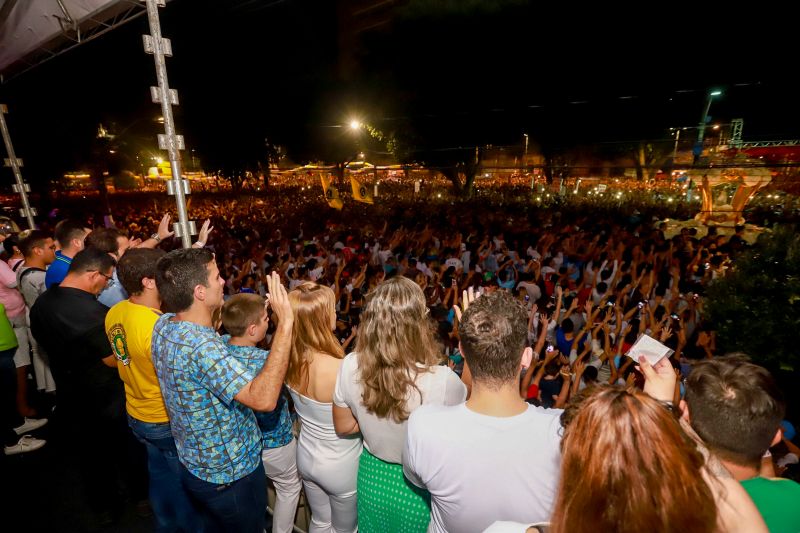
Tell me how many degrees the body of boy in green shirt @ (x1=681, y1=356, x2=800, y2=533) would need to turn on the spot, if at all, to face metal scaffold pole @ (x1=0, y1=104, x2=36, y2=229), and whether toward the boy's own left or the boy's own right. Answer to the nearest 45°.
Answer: approximately 90° to the boy's own left

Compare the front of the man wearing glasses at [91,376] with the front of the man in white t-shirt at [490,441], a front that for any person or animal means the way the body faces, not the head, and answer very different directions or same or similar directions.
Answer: same or similar directions

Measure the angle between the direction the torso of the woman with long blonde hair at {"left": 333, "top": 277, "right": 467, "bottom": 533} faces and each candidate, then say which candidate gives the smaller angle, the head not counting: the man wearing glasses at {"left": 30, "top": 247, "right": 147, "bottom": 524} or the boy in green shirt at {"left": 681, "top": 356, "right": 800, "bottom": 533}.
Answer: the man wearing glasses

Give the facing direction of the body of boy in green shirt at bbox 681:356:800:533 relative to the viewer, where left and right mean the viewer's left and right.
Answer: facing away from the viewer

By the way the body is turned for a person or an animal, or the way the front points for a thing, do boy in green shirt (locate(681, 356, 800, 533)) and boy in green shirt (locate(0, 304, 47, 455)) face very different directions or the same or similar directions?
same or similar directions

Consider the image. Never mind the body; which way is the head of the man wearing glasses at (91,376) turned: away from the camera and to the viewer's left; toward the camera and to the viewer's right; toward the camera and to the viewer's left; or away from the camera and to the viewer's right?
away from the camera and to the viewer's right

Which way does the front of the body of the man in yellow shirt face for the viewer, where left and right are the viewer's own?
facing away from the viewer and to the right of the viewer

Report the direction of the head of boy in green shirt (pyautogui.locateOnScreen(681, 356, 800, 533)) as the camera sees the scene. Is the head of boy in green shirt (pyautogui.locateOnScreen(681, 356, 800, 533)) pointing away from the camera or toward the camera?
away from the camera

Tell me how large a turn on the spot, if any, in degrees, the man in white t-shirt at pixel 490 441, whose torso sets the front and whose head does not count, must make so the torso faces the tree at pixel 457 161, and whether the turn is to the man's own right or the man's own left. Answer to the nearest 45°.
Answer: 0° — they already face it

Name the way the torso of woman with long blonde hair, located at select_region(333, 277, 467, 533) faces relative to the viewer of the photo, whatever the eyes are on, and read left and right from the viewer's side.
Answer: facing away from the viewer

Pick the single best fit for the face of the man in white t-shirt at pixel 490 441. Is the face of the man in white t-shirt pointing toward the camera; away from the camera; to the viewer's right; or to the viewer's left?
away from the camera

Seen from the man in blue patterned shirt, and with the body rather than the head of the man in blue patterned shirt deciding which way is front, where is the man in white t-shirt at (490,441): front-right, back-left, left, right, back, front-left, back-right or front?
right

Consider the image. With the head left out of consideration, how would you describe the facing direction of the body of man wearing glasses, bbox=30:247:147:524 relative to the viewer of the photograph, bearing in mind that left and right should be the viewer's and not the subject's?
facing away from the viewer and to the right of the viewer

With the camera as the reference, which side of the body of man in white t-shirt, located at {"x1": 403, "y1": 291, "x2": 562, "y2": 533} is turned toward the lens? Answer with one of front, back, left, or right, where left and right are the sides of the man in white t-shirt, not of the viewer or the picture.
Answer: back

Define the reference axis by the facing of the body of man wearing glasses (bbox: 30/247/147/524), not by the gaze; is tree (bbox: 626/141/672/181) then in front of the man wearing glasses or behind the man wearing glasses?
in front

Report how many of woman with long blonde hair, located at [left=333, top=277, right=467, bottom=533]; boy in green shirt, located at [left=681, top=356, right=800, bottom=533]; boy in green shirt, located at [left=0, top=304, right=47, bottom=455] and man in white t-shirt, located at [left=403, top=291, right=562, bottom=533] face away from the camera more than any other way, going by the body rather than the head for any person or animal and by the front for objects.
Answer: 3

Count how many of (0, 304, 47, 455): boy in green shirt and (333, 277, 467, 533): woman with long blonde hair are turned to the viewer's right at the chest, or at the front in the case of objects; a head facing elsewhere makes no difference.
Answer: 1

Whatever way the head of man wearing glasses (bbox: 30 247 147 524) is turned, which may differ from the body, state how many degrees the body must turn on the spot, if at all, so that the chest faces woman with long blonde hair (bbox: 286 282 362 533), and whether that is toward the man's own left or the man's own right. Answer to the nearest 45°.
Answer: approximately 90° to the man's own right

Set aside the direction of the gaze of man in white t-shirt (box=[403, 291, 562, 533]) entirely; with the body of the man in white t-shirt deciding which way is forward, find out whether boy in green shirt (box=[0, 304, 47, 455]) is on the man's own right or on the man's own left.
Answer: on the man's own left
